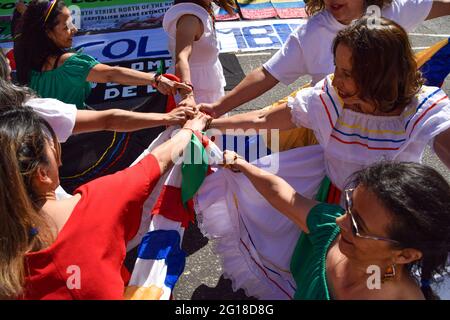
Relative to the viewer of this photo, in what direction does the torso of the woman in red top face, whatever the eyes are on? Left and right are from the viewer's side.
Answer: facing away from the viewer and to the right of the viewer

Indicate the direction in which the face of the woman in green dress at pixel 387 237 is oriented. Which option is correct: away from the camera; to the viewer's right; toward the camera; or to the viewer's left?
to the viewer's left

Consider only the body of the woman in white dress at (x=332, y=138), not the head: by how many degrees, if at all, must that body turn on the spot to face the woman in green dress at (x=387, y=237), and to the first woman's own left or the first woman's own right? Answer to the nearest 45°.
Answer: approximately 45° to the first woman's own left

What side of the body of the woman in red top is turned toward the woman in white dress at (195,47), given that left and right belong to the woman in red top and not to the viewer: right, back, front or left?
front

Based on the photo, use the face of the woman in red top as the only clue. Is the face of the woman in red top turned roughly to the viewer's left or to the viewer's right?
to the viewer's right

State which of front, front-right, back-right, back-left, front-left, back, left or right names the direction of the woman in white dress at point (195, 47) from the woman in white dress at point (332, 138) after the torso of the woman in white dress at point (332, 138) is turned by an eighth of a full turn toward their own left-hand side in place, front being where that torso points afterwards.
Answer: back-right

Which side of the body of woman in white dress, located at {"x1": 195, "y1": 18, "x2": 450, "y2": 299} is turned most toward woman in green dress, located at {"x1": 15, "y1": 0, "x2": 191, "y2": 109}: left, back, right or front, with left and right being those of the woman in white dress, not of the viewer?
right

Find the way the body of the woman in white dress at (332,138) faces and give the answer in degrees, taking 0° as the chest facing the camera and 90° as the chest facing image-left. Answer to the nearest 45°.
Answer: approximately 45°

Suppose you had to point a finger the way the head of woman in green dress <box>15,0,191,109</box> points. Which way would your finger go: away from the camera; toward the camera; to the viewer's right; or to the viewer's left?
to the viewer's right

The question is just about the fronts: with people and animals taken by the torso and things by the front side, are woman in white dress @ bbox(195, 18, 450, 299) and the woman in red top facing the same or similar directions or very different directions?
very different directions
